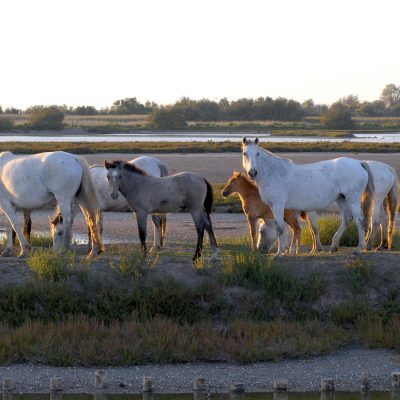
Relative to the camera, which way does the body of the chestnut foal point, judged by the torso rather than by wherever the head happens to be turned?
to the viewer's left

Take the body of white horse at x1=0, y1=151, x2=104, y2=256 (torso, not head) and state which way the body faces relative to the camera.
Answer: to the viewer's left

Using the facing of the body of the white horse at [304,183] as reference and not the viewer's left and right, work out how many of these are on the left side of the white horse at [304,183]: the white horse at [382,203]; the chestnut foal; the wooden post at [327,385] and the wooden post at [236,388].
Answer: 2

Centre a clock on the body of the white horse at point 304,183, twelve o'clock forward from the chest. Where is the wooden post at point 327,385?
The wooden post is roughly at 9 o'clock from the white horse.

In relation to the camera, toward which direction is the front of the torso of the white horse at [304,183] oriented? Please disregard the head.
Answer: to the viewer's left

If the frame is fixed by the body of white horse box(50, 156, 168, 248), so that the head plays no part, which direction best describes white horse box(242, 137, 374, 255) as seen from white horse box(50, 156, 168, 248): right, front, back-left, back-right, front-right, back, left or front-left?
back-left

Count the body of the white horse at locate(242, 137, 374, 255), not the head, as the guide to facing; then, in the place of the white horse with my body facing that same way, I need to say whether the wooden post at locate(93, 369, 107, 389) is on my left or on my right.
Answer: on my left

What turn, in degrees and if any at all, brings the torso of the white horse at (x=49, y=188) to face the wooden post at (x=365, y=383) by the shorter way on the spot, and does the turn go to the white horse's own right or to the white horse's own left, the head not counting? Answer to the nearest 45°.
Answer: approximately 135° to the white horse's own left

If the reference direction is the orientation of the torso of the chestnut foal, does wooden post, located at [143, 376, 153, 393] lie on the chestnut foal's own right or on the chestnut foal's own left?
on the chestnut foal's own left
